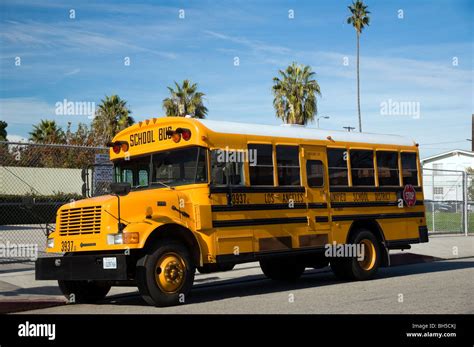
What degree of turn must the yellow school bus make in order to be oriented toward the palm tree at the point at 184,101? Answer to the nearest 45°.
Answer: approximately 135° to its right

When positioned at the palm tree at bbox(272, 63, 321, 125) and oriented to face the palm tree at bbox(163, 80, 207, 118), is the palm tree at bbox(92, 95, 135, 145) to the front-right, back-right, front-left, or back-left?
front-right

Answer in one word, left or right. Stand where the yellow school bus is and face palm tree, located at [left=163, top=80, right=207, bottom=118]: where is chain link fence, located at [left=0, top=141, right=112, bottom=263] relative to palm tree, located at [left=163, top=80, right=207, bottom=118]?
left

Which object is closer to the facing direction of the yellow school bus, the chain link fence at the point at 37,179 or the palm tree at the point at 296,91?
the chain link fence

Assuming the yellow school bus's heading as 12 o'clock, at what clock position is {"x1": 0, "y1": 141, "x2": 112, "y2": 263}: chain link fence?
The chain link fence is roughly at 3 o'clock from the yellow school bus.

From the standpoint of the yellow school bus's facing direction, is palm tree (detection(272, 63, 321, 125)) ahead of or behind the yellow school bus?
behind

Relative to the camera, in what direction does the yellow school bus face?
facing the viewer and to the left of the viewer

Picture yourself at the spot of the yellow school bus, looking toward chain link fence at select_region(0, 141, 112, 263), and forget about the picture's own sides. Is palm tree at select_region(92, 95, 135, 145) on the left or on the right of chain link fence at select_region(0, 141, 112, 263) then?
right

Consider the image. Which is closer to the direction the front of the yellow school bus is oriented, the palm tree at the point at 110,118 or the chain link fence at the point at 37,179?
the chain link fence

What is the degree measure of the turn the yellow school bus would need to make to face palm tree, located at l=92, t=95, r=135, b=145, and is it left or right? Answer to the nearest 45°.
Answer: approximately 135° to its right

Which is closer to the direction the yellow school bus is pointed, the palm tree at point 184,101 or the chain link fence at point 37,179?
the chain link fence
